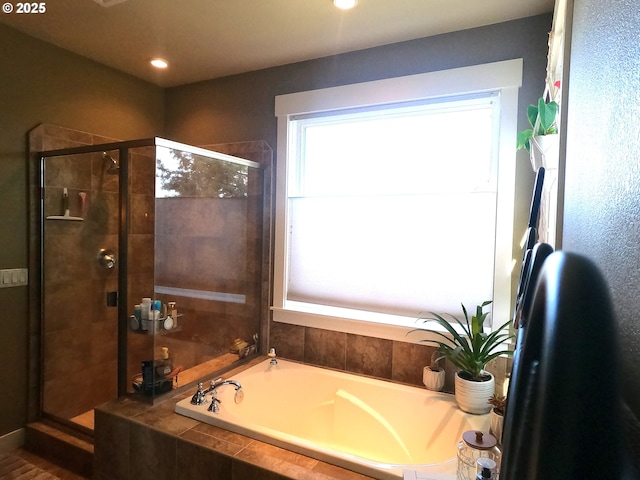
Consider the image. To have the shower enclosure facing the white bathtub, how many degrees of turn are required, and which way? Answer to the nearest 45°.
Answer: approximately 90° to its left

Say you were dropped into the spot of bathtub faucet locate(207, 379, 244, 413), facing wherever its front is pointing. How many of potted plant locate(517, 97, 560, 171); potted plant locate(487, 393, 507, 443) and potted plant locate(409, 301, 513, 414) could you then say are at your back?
0

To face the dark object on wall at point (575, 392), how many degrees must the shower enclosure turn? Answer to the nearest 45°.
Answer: approximately 45° to its left

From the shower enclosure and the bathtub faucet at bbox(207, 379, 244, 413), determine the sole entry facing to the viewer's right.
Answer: the bathtub faucet

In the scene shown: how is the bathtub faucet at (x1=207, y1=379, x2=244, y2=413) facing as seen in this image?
to the viewer's right

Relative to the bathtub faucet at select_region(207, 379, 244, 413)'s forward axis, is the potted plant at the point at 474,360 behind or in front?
in front

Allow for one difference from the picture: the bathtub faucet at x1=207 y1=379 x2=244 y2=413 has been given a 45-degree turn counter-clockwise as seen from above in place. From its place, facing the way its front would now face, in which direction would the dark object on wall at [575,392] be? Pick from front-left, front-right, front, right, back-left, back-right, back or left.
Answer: back-right

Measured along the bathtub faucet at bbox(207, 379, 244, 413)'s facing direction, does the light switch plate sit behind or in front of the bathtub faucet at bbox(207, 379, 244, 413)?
behind

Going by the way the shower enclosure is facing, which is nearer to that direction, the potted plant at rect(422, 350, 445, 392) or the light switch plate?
the light switch plate

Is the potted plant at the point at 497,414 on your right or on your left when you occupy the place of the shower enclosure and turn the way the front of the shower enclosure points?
on your left

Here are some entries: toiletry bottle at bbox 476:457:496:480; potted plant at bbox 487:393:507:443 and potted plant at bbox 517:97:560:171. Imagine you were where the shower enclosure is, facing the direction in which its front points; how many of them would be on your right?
0

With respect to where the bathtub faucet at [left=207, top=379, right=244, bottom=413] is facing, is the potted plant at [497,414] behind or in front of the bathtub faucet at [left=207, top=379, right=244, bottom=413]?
in front

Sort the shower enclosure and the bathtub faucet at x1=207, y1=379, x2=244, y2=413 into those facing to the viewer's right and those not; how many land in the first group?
1

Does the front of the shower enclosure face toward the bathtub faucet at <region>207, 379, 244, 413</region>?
no

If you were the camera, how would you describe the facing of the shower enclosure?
facing the viewer and to the left of the viewer
